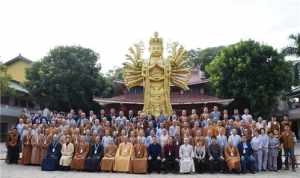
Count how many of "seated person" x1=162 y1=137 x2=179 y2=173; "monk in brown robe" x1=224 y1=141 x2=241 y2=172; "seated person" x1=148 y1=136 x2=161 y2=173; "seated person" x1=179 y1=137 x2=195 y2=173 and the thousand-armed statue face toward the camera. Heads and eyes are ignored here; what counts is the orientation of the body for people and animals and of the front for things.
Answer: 5

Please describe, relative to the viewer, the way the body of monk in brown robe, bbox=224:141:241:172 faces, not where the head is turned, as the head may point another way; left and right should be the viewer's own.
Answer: facing the viewer

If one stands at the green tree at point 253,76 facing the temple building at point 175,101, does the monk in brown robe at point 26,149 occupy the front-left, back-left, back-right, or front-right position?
front-left

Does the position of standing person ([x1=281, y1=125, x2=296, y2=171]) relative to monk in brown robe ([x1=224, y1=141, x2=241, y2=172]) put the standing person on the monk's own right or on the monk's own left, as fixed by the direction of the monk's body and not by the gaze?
on the monk's own left

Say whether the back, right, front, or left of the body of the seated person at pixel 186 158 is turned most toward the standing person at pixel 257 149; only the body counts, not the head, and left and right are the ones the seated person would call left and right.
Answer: left

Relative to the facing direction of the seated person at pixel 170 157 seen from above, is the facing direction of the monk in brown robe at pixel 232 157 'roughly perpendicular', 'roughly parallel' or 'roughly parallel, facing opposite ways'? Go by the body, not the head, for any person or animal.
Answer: roughly parallel

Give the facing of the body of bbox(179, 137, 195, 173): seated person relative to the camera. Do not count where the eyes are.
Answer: toward the camera

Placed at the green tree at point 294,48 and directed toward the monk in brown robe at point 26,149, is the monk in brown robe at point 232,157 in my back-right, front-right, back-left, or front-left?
front-left

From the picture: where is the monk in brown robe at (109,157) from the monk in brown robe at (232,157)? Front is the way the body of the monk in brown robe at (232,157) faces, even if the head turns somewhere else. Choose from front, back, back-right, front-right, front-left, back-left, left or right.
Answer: right

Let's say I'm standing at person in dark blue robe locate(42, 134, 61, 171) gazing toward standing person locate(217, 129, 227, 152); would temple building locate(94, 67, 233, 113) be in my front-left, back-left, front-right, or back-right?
front-left

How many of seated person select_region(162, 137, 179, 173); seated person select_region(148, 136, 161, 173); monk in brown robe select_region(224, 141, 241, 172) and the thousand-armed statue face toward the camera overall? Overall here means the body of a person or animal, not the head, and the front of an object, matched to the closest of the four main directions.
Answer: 4

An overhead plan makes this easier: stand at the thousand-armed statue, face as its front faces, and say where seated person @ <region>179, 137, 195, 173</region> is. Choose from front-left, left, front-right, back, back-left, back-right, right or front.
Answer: front

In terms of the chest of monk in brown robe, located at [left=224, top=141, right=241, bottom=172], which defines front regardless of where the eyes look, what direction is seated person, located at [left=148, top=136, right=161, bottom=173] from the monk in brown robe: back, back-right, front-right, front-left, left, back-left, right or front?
right

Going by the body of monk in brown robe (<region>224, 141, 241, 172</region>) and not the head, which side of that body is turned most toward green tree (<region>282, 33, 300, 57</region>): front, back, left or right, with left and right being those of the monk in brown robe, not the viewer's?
back

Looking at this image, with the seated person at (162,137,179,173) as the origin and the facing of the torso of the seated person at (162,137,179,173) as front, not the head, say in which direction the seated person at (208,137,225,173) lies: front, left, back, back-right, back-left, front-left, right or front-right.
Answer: left
